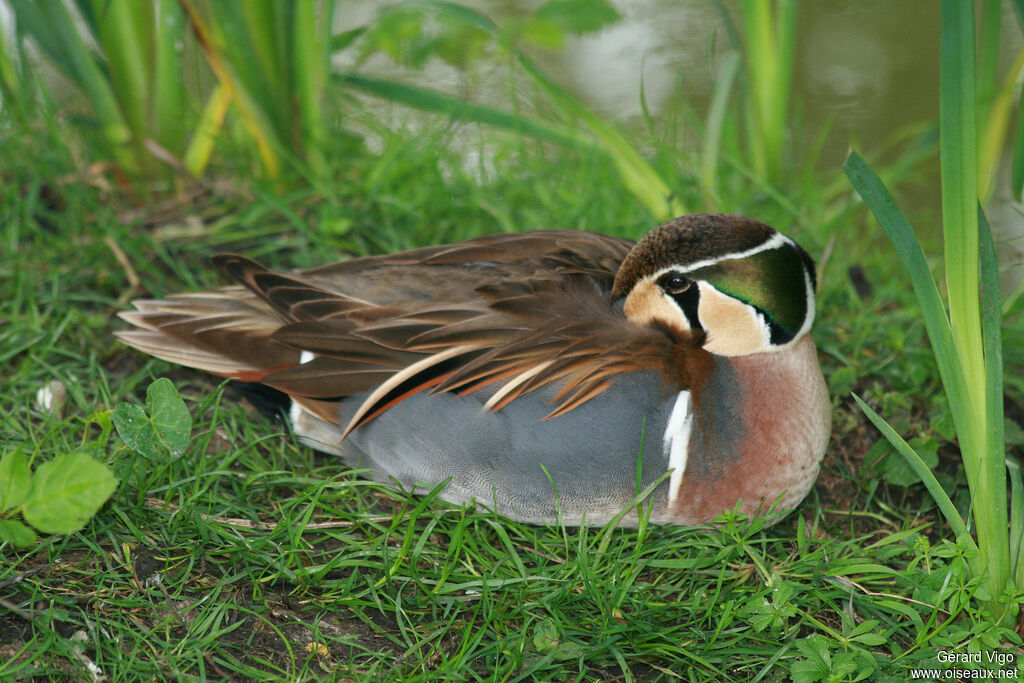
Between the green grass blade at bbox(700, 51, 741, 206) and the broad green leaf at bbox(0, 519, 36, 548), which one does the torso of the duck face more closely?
the green grass blade

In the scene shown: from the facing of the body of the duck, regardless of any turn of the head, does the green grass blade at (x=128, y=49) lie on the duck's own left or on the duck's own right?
on the duck's own left

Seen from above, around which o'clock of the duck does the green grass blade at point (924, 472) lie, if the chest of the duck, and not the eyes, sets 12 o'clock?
The green grass blade is roughly at 1 o'clock from the duck.

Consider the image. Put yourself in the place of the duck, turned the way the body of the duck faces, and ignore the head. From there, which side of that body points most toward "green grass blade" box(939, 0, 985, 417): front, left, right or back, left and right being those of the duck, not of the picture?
front

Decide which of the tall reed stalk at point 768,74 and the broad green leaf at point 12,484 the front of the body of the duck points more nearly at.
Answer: the tall reed stalk

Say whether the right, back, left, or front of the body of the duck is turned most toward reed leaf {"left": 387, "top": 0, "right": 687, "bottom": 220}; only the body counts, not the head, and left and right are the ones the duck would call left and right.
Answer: left

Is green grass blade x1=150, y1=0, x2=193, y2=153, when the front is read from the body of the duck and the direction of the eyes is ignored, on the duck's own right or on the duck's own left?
on the duck's own left

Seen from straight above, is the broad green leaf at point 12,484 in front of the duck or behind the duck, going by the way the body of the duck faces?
behind

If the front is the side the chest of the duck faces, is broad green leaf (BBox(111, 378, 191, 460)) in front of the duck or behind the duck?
behind

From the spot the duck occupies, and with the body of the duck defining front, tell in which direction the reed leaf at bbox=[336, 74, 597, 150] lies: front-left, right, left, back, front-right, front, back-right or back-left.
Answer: left

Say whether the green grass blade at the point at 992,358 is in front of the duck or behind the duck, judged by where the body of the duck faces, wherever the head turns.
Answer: in front

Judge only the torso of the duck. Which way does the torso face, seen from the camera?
to the viewer's right

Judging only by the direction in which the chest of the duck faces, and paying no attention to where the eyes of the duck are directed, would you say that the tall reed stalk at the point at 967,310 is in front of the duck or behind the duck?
in front

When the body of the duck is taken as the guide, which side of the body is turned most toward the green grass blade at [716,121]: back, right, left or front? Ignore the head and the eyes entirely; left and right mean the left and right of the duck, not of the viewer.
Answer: left
